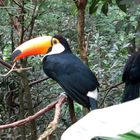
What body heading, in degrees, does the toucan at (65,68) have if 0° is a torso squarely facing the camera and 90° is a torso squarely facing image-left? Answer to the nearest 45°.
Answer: approximately 90°
